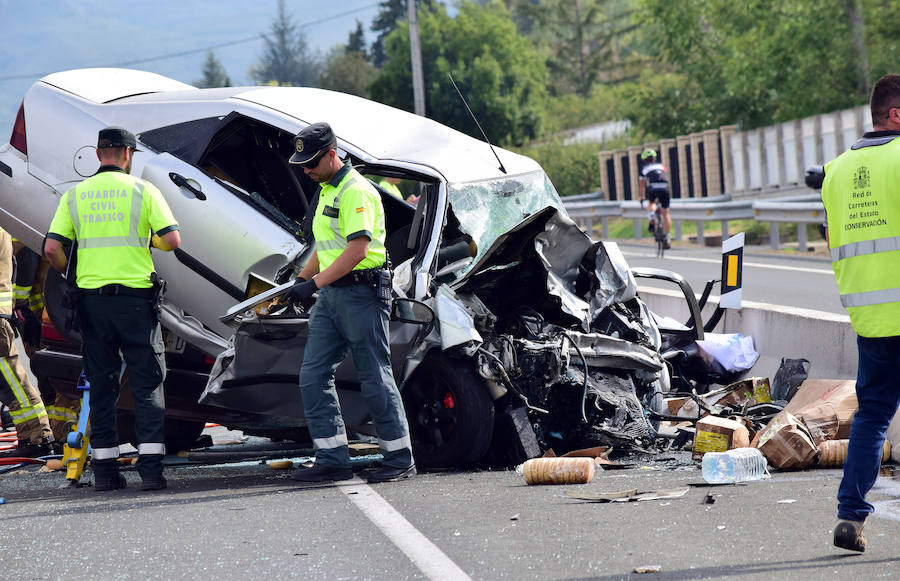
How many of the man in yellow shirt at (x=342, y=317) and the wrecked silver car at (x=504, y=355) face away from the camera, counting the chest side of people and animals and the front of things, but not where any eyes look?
0

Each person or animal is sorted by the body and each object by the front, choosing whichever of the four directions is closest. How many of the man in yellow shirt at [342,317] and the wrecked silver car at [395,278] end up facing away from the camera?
0

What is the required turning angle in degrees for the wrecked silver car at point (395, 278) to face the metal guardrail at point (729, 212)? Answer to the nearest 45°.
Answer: approximately 90° to its left

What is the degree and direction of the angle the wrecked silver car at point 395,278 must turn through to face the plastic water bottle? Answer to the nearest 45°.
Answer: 0° — it already faces it

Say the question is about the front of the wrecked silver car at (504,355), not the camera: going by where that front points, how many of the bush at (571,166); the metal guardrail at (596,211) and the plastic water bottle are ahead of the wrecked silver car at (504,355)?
1
